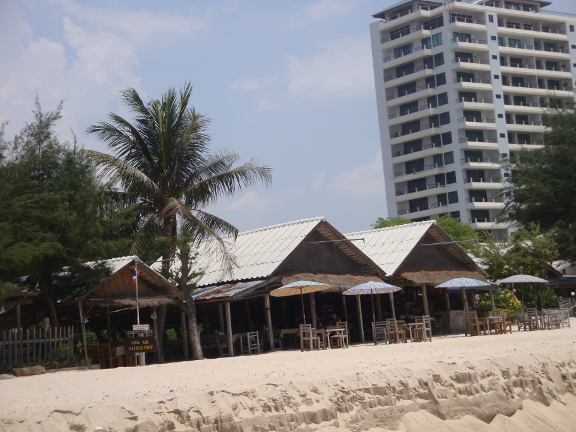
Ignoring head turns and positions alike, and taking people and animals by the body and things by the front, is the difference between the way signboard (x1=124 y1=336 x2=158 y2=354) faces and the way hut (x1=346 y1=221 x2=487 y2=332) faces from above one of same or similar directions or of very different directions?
same or similar directions

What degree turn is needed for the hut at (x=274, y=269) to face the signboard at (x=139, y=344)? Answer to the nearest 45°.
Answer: approximately 90° to its right

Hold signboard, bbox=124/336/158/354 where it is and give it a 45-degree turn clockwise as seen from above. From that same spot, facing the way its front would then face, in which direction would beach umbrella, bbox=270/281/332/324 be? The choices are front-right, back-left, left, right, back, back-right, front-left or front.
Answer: back

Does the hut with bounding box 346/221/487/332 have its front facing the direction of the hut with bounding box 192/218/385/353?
no

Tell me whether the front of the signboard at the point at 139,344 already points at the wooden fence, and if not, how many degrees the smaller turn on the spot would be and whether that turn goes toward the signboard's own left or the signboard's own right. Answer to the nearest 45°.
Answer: approximately 90° to the signboard's own right

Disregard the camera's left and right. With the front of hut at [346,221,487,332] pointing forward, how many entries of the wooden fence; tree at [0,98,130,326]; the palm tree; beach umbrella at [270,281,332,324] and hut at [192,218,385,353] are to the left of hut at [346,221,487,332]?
0

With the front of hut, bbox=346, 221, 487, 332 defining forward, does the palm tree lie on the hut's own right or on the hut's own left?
on the hut's own right

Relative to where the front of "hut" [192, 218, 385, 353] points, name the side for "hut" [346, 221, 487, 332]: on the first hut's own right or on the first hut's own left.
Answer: on the first hut's own left

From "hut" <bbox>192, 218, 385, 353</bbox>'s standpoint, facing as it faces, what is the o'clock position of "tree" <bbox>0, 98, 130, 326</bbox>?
The tree is roughly at 3 o'clock from the hut.

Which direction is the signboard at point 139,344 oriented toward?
toward the camera

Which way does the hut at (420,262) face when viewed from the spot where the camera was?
facing the viewer and to the right of the viewer

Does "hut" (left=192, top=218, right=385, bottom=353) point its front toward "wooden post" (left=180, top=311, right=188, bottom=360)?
no

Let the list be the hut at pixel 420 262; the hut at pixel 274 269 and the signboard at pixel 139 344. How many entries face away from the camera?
0

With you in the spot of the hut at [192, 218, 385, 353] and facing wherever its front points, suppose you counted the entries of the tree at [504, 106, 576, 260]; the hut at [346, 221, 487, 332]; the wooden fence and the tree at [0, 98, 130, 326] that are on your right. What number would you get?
2

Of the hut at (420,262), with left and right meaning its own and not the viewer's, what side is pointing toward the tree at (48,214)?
right

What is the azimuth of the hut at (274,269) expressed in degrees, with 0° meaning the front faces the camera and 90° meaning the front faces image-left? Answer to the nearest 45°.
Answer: approximately 315°

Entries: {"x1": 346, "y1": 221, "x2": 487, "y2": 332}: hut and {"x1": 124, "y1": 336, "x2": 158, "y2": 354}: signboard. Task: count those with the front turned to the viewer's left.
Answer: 0
